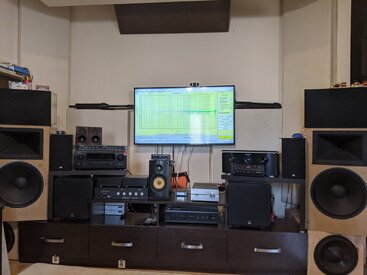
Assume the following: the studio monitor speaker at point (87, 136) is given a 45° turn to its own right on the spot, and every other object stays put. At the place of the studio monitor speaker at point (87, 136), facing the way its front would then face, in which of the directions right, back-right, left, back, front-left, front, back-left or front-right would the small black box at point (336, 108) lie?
left

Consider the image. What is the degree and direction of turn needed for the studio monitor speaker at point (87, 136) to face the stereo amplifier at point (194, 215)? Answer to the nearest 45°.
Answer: approximately 45° to its left

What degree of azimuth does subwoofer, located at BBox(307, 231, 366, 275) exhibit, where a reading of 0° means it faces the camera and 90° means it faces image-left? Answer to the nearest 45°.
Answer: approximately 0°

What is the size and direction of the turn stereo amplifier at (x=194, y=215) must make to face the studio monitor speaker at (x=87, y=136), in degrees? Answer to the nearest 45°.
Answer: approximately 90° to its right

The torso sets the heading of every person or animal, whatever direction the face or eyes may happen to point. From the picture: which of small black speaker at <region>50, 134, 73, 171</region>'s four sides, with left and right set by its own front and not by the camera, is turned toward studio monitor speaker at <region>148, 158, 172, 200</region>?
left

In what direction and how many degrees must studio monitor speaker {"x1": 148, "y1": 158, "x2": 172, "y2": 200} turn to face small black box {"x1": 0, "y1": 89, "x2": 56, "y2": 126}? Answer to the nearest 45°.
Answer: approximately 90° to its right

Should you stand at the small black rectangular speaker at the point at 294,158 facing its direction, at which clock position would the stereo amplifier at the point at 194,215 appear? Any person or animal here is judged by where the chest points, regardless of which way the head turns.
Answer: The stereo amplifier is roughly at 3 o'clock from the small black rectangular speaker.

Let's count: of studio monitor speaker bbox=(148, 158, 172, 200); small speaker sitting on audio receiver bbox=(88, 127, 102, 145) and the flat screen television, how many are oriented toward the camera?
3
